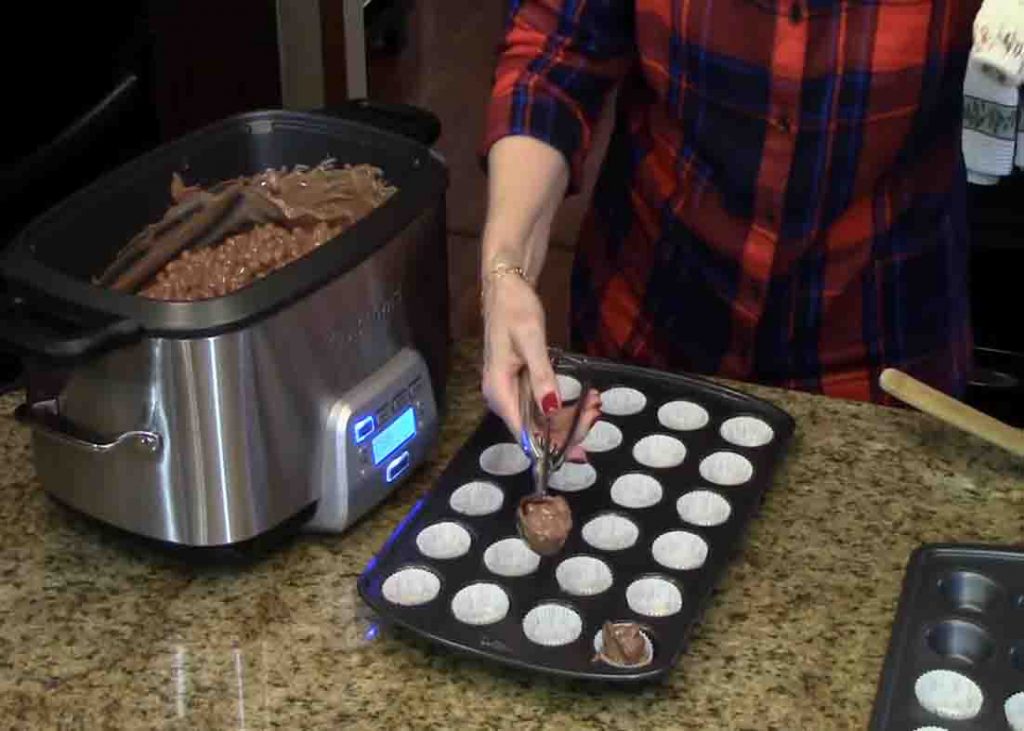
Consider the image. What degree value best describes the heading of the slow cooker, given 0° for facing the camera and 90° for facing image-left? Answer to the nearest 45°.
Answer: approximately 315°
